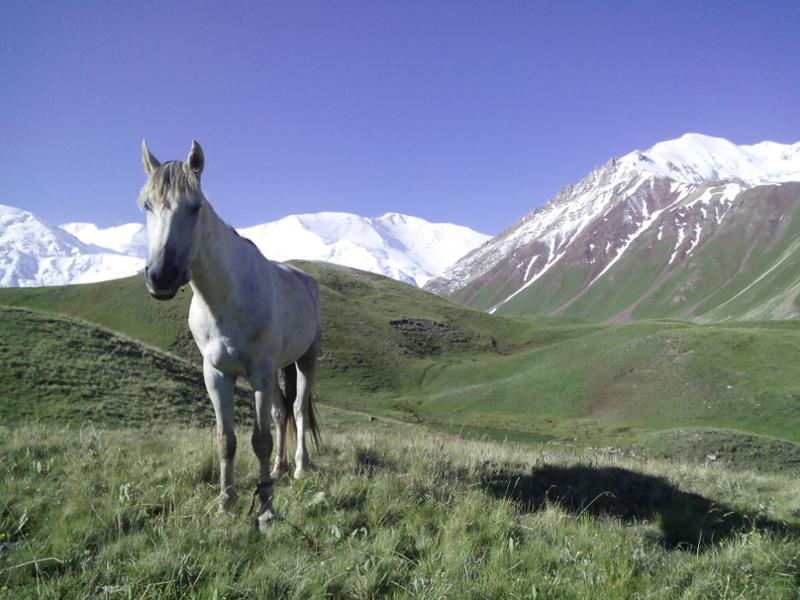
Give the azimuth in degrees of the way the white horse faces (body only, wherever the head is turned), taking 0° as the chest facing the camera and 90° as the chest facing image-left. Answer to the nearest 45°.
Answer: approximately 45°
